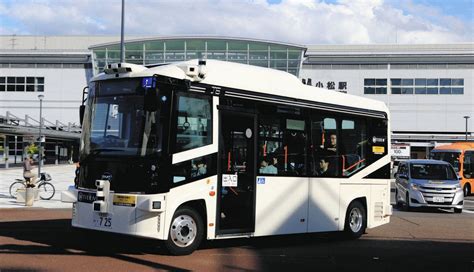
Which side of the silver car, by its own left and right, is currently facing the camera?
front

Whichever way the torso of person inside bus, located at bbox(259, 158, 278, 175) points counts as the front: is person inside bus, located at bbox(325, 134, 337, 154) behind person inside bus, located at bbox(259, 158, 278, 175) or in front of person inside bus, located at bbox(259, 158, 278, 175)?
behind

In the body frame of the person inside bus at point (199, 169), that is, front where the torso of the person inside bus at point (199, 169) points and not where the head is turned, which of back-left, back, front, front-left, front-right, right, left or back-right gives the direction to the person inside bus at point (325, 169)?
back

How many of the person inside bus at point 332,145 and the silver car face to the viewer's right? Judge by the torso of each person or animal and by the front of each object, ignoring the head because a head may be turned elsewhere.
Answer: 0

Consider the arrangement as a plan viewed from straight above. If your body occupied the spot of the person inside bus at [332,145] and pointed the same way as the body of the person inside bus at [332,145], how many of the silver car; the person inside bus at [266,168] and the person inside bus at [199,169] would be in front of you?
2

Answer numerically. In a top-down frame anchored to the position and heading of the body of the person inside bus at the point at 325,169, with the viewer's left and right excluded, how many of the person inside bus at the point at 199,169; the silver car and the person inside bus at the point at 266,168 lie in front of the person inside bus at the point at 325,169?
2

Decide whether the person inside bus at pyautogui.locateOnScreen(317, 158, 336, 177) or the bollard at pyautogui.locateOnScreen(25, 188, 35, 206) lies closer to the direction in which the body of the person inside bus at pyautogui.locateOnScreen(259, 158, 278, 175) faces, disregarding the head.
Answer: the bollard

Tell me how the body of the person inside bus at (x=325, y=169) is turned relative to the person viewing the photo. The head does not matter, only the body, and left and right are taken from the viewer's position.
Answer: facing the viewer and to the left of the viewer

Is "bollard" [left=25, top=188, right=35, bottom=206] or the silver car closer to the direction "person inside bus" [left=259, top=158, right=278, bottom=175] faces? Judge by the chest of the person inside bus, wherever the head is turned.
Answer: the bollard

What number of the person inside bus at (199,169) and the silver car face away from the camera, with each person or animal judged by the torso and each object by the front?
0
